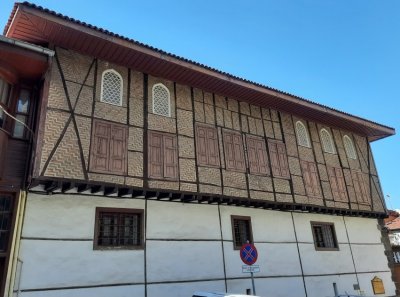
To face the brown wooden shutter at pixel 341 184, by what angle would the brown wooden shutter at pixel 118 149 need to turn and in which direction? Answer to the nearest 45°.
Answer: approximately 90° to its left

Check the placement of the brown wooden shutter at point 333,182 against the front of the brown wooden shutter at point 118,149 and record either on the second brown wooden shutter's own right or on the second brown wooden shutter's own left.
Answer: on the second brown wooden shutter's own left

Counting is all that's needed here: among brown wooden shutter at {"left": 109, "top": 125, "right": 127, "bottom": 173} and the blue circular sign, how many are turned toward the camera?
2

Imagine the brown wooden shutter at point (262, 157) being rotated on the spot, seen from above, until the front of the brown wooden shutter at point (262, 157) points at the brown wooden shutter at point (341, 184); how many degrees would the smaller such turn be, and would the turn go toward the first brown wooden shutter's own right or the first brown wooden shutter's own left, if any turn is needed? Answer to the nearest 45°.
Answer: approximately 90° to the first brown wooden shutter's own left

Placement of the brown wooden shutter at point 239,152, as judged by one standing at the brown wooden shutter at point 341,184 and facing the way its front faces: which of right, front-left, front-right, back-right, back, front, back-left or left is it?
right

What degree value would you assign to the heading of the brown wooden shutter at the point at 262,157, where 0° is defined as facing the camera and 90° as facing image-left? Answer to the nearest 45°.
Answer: approximately 315°

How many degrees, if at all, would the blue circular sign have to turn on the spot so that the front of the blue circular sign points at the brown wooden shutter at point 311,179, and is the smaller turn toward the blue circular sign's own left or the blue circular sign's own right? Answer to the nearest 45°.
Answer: approximately 135° to the blue circular sign's own left

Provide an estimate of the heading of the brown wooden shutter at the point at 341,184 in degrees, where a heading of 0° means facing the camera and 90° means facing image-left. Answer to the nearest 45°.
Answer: approximately 315°

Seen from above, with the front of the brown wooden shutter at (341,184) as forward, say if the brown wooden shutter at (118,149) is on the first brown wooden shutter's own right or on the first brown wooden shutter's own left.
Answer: on the first brown wooden shutter's own right
